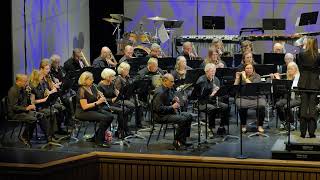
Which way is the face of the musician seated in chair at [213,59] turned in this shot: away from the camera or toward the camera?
toward the camera

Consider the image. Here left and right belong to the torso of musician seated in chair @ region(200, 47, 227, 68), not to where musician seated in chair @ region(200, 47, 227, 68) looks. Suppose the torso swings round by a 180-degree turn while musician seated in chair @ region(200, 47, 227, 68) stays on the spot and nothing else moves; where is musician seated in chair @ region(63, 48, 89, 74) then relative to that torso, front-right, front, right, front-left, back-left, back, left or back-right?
left

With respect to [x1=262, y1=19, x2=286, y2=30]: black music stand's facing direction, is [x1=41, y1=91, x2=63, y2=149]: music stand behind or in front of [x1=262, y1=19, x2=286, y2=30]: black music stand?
behind

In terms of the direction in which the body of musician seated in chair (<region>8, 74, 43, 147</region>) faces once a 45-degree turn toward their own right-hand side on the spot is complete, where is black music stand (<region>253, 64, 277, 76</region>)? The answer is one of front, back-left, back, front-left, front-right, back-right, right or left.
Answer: front-left

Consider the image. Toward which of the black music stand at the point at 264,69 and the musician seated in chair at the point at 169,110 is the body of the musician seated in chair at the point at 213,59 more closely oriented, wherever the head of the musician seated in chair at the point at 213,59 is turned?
the musician seated in chair

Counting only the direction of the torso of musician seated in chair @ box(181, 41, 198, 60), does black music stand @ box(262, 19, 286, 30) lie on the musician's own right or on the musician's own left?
on the musician's own left

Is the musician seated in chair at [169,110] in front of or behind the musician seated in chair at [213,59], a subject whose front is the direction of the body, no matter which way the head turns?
in front

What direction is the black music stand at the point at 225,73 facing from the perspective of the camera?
away from the camera

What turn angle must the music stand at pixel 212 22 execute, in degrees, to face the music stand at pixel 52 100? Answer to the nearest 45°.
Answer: approximately 135° to its left

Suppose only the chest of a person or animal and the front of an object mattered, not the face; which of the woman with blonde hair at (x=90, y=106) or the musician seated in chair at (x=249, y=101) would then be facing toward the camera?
the musician seated in chair

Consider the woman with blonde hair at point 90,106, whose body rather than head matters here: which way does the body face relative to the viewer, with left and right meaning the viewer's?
facing to the right of the viewer

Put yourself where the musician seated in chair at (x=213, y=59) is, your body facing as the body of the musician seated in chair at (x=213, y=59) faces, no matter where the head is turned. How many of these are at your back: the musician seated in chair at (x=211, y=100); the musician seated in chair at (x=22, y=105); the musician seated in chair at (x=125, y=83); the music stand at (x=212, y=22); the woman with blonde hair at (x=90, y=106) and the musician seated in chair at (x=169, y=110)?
1

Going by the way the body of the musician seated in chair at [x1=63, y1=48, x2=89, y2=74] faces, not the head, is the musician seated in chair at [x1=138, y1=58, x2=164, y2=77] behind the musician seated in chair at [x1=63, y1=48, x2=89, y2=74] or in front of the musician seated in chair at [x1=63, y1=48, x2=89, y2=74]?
in front
